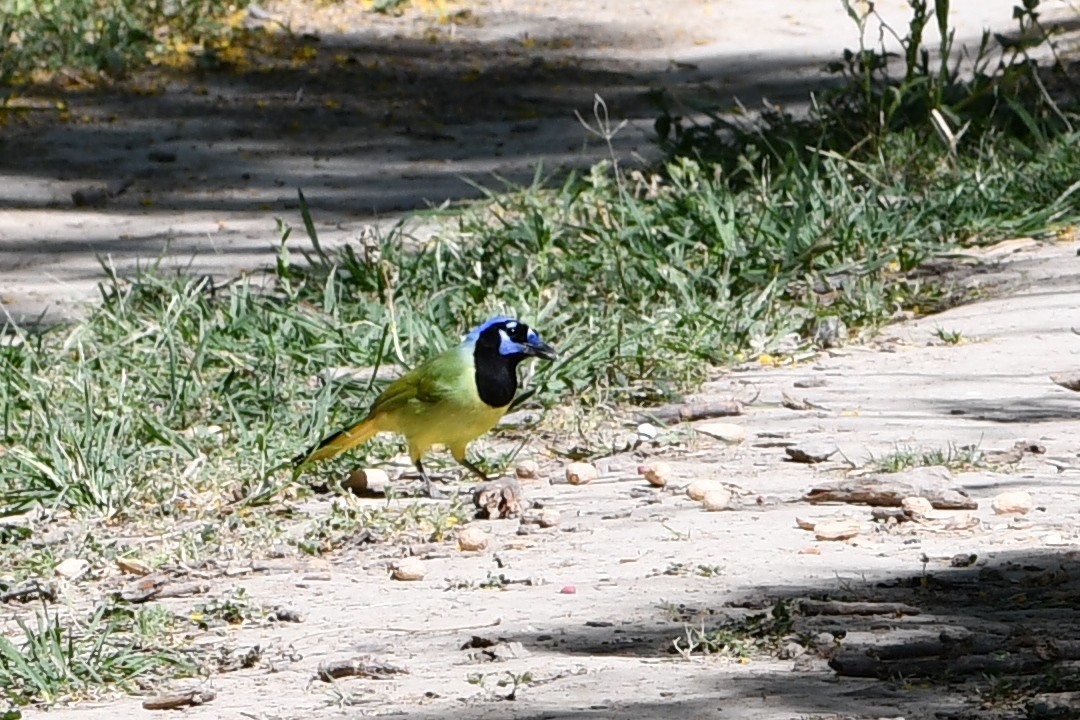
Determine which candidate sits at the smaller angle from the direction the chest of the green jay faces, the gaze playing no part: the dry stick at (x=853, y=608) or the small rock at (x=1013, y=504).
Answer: the small rock

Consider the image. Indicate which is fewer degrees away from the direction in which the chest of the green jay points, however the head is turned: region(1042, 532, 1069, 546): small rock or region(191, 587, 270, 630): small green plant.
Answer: the small rock

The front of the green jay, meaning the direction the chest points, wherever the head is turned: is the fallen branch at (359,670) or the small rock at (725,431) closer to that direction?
the small rock

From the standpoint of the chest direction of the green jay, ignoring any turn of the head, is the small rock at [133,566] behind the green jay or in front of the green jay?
behind

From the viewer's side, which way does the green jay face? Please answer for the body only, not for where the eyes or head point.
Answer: to the viewer's right

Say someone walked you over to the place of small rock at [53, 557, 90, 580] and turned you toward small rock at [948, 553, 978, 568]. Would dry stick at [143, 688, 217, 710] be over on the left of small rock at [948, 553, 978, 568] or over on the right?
right

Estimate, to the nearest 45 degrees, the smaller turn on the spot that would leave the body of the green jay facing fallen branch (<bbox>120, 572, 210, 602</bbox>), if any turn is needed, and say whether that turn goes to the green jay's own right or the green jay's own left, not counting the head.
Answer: approximately 135° to the green jay's own right

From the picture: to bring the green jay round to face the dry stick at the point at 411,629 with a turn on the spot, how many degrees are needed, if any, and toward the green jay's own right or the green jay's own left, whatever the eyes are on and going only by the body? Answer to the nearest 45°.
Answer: approximately 90° to the green jay's own right
